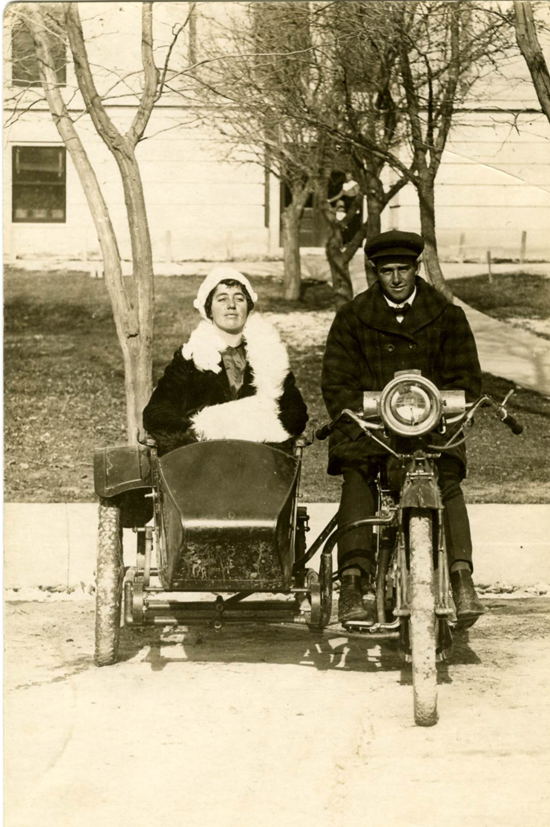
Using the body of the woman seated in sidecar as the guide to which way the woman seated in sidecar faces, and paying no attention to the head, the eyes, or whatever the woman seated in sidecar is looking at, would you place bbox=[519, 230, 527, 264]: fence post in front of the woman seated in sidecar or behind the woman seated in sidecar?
behind

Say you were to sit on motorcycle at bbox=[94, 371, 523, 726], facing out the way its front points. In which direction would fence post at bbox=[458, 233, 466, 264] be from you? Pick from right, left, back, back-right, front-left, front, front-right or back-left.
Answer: back

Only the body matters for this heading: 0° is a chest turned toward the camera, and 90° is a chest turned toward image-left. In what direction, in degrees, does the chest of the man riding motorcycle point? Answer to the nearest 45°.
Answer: approximately 0°

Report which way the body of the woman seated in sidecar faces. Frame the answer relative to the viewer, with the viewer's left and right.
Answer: facing the viewer

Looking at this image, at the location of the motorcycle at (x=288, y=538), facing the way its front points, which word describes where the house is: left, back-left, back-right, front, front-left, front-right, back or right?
back

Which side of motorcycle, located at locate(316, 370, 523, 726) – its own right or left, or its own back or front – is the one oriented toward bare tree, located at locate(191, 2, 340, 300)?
back

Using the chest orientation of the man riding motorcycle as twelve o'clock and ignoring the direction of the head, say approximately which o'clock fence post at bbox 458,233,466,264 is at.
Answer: The fence post is roughly at 6 o'clock from the man riding motorcycle.

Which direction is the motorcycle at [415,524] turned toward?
toward the camera

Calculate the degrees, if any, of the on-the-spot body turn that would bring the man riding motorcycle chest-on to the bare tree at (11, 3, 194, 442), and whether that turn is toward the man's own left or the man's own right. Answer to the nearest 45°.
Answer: approximately 135° to the man's own right
